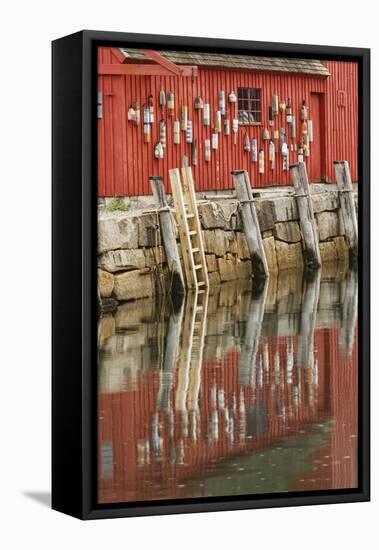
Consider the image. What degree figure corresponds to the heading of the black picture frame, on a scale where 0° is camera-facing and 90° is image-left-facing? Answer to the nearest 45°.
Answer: approximately 315°
